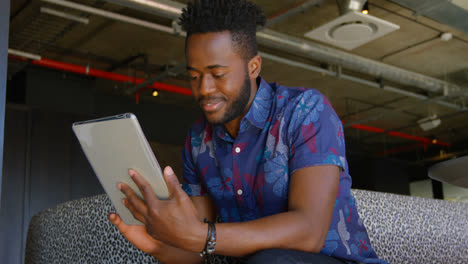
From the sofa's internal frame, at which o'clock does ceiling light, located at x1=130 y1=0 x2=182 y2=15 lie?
The ceiling light is roughly at 5 o'clock from the sofa.

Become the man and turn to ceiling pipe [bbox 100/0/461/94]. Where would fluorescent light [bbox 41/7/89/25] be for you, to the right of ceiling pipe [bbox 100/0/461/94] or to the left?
left

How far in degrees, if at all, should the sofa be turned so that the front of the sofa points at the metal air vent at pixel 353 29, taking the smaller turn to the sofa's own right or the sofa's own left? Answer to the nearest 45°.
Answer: approximately 180°

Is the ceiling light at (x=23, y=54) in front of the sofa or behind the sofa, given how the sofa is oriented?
behind

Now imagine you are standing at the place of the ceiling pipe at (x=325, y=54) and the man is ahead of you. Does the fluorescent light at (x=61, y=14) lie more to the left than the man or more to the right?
right

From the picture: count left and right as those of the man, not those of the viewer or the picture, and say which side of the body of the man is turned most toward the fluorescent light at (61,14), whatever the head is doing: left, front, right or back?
right

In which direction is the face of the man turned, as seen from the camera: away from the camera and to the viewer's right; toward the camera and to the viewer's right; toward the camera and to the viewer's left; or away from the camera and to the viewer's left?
toward the camera and to the viewer's left

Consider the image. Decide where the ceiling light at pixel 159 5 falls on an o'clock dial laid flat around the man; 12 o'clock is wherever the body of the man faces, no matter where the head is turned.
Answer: The ceiling light is roughly at 4 o'clock from the man.

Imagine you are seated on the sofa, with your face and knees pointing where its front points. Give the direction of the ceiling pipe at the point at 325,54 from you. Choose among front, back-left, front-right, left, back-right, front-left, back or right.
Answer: back

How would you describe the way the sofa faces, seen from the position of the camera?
facing the viewer

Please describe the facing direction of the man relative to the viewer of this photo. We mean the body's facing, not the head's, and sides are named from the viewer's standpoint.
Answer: facing the viewer and to the left of the viewer
